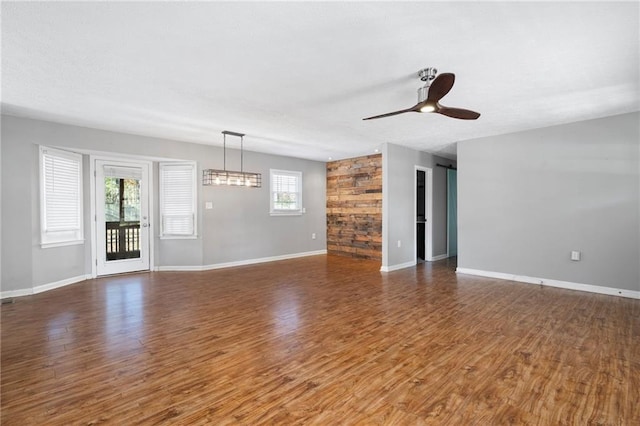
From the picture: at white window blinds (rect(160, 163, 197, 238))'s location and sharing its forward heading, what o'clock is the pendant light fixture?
The pendant light fixture is roughly at 11 o'clock from the white window blinds.

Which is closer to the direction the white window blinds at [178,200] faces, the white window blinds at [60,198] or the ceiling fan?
the ceiling fan

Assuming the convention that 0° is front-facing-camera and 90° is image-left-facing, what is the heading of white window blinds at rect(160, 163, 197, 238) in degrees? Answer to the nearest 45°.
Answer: approximately 0°

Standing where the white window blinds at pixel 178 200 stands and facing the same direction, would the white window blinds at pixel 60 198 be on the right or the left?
on its right

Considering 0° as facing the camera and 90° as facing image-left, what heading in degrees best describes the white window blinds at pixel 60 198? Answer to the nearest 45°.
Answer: approximately 315°
